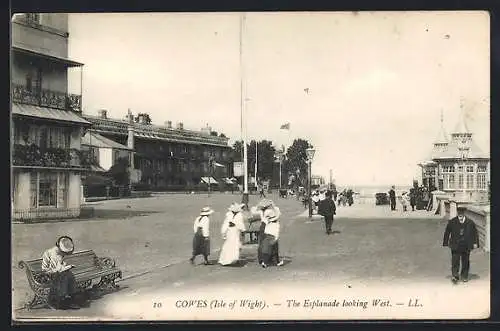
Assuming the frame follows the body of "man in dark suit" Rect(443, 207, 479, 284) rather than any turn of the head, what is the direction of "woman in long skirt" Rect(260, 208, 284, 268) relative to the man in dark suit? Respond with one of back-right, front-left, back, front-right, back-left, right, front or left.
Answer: right

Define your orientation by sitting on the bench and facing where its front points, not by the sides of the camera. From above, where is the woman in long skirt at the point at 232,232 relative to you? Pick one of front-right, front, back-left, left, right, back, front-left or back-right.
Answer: front-left

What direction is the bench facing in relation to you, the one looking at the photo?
facing the viewer and to the right of the viewer

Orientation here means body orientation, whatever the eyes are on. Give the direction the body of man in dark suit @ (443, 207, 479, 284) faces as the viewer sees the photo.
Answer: toward the camera
